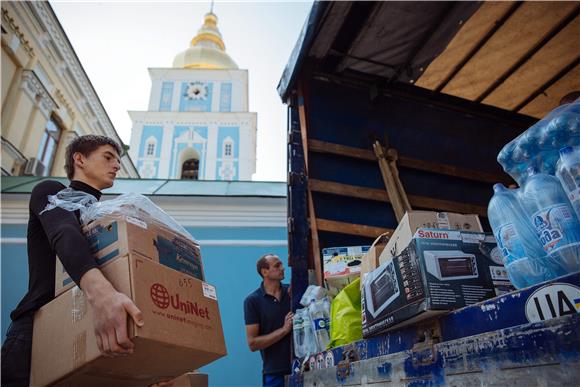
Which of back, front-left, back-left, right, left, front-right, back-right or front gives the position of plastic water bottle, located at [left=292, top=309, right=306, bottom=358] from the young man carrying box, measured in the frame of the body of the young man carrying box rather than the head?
front-left

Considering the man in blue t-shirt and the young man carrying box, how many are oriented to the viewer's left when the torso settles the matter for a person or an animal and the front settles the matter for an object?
0

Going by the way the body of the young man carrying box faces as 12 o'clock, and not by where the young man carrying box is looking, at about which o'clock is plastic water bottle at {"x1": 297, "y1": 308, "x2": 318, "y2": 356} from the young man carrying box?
The plastic water bottle is roughly at 11 o'clock from the young man carrying box.

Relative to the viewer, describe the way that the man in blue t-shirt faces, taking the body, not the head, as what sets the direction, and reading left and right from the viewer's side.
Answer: facing the viewer and to the right of the viewer

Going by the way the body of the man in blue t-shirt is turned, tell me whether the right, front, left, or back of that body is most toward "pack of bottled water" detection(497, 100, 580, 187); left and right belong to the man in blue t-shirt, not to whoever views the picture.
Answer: front

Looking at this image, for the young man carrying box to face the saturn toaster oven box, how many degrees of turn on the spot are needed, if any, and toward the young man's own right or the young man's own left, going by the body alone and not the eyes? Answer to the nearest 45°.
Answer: approximately 45° to the young man's own right

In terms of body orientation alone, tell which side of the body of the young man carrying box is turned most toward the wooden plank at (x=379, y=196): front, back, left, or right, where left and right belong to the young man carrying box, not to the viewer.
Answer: front

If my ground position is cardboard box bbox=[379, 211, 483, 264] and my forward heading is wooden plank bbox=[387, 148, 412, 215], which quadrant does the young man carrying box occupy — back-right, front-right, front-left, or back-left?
back-left

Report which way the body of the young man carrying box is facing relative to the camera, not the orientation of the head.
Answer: to the viewer's right

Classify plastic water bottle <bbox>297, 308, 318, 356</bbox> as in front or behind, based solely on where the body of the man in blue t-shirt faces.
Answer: in front

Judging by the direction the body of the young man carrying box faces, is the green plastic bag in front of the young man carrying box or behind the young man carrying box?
in front
